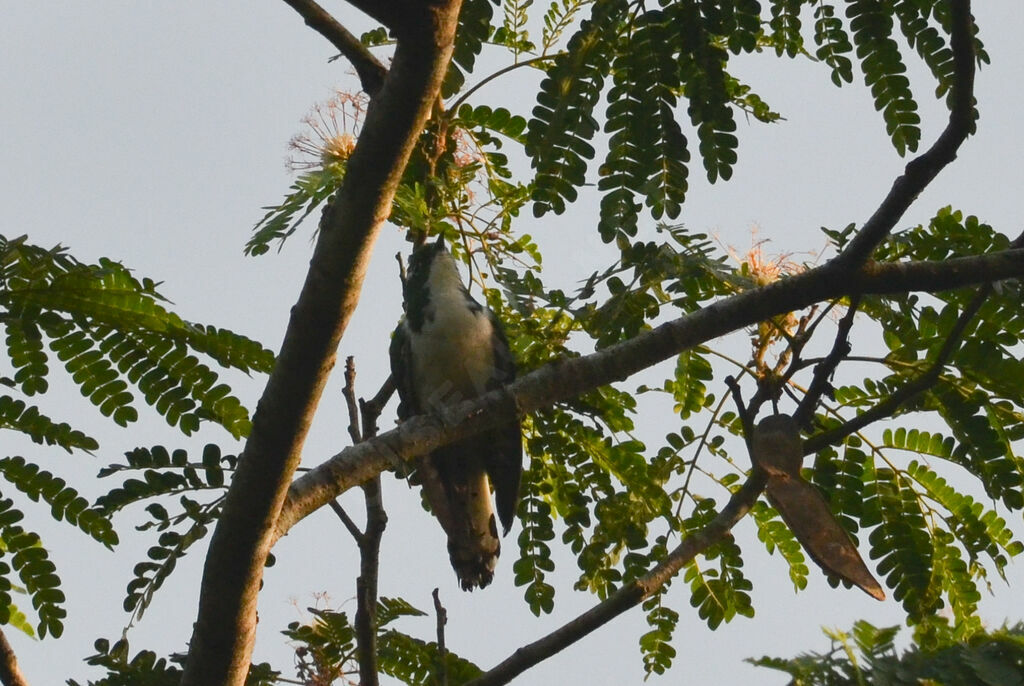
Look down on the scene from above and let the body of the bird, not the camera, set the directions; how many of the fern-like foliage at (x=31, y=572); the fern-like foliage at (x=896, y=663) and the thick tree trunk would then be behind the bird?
0

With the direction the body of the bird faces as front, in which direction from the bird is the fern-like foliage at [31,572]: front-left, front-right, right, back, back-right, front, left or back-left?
front-right

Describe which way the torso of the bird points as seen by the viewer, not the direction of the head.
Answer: toward the camera

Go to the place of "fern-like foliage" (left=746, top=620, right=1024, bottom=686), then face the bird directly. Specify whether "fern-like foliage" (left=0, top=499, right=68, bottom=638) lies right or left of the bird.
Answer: left

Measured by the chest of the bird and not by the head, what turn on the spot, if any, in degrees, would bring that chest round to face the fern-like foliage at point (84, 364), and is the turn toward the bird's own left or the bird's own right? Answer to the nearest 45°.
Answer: approximately 45° to the bird's own right

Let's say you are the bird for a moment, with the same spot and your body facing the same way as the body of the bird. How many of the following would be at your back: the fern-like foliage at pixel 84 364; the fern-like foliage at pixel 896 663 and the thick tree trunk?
0

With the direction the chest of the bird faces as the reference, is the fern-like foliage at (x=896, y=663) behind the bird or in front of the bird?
in front
